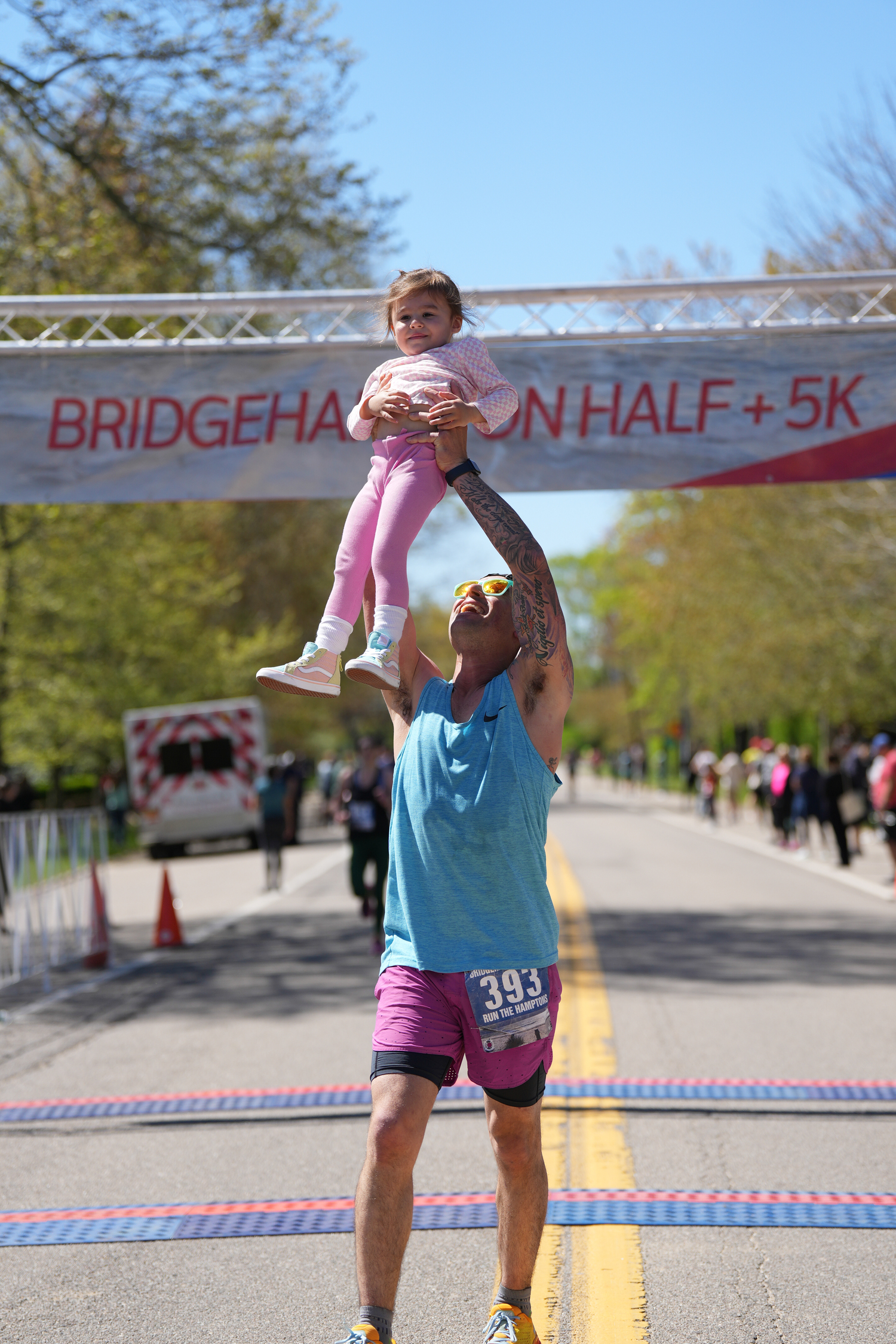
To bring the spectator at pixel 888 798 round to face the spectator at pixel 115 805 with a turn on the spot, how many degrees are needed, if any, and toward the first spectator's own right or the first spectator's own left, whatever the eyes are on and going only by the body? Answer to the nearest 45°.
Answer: approximately 45° to the first spectator's own right

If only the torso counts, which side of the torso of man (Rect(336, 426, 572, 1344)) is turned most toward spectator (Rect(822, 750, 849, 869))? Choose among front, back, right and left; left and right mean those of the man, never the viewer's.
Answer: back

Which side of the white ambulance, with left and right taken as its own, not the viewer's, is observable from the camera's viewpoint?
back

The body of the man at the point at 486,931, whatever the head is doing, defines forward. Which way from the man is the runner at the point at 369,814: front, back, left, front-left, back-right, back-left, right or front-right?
back

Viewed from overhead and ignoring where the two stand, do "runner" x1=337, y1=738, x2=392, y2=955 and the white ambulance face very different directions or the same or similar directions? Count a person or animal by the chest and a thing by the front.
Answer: very different directions

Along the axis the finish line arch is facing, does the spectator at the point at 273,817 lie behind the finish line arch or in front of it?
behind

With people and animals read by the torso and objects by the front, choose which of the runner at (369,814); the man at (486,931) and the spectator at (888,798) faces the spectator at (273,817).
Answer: the spectator at (888,798)

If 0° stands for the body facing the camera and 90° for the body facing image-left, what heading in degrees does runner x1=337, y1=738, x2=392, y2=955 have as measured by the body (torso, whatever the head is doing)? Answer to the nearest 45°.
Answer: approximately 0°

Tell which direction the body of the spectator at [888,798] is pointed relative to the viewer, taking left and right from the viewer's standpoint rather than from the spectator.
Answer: facing to the left of the viewer

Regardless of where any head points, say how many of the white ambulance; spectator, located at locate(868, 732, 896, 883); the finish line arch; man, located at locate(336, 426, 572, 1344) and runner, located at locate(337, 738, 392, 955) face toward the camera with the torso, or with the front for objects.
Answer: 3

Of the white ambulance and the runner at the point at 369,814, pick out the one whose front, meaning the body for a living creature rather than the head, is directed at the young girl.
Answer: the runner

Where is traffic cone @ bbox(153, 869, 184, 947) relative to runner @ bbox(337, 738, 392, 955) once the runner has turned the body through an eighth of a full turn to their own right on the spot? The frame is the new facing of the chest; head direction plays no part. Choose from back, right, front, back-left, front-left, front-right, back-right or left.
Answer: right

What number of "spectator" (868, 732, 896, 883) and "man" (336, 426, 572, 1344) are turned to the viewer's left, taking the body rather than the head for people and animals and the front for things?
1
